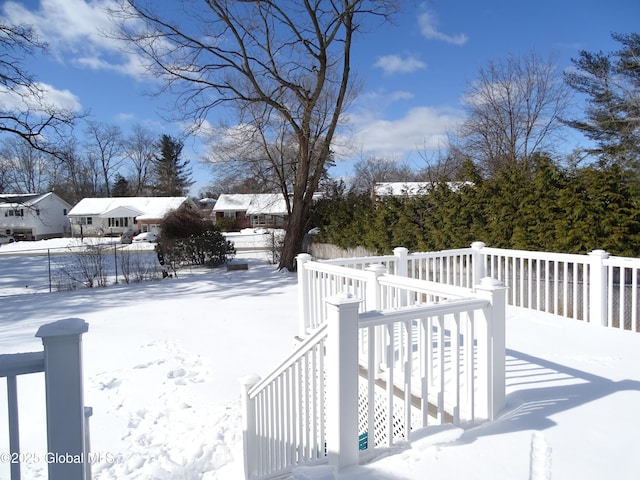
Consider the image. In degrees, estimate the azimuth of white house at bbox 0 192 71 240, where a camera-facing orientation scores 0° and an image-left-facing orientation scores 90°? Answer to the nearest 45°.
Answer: approximately 45°

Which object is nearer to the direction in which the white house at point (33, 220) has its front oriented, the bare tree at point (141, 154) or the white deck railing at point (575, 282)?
the white deck railing

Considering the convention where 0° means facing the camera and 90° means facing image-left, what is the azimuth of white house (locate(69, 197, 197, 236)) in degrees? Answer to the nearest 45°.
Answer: approximately 0°

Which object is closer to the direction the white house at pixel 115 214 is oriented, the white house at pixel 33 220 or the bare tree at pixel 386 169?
the bare tree

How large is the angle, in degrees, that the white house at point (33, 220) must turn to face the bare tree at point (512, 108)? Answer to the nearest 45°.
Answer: approximately 90° to its left

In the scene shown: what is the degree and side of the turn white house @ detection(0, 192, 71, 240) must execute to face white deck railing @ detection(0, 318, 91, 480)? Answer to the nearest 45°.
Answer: approximately 45° to its left

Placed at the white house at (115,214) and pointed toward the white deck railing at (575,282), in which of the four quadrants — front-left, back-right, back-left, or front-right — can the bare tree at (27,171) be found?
back-right

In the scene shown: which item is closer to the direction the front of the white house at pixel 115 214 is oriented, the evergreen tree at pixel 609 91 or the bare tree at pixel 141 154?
the evergreen tree

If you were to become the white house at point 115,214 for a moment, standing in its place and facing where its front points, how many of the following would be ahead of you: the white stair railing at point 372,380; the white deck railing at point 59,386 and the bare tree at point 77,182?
2
